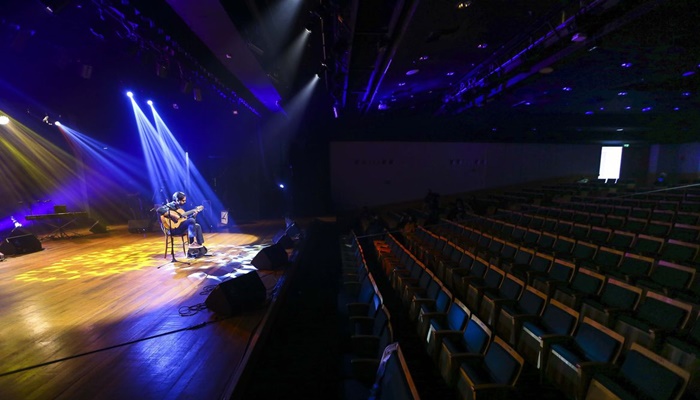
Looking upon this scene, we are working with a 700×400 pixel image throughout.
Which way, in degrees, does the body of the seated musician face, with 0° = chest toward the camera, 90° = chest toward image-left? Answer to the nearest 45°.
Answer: approximately 315°

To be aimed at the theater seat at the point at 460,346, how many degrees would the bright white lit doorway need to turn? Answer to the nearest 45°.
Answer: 0° — it already faces it

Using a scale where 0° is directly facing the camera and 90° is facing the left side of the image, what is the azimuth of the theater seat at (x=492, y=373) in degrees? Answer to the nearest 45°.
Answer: approximately 45°

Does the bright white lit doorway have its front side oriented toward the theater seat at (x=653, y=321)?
yes

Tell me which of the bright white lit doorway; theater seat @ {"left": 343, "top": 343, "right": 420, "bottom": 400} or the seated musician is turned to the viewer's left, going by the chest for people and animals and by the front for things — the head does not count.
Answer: the theater seat

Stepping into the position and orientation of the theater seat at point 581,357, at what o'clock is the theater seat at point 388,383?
the theater seat at point 388,383 is roughly at 12 o'clock from the theater seat at point 581,357.

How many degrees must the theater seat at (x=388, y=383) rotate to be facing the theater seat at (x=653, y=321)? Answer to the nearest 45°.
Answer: approximately 180°

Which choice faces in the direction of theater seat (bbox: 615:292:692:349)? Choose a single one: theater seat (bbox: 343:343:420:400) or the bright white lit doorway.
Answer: the bright white lit doorway

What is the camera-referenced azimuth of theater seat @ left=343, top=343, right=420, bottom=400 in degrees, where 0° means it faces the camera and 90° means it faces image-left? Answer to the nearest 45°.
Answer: approximately 90°

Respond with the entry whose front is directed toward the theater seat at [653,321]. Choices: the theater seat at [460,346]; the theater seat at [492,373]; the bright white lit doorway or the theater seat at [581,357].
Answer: the bright white lit doorway

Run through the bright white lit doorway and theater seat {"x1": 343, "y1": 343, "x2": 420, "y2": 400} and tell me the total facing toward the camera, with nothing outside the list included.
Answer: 1

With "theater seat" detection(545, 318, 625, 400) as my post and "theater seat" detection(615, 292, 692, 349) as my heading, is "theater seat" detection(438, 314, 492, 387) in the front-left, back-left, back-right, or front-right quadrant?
back-left

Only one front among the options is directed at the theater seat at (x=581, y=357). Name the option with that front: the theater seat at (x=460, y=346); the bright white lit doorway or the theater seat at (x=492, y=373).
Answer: the bright white lit doorway
